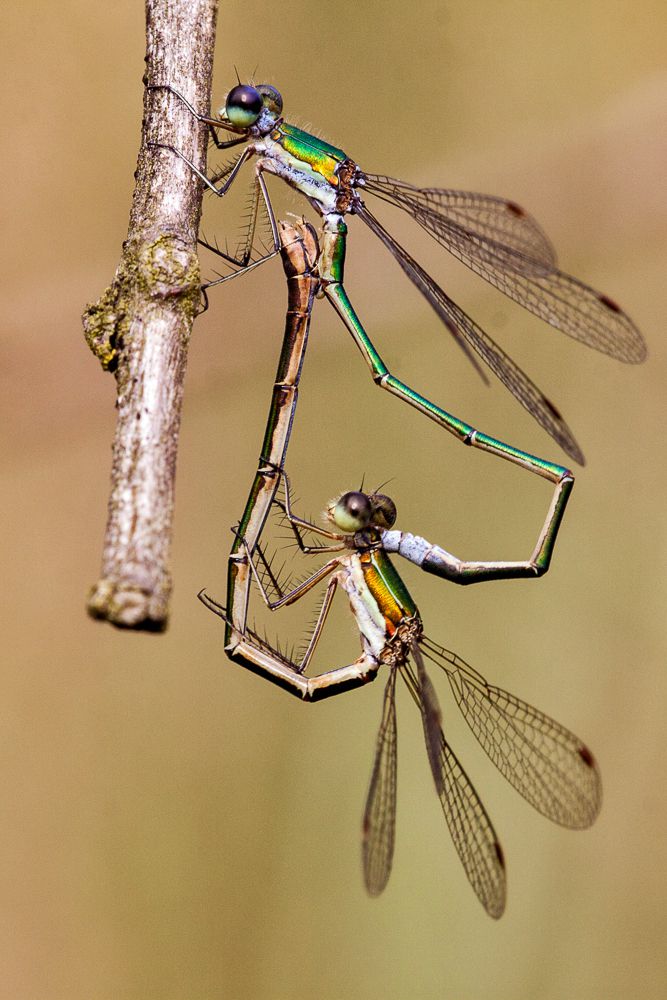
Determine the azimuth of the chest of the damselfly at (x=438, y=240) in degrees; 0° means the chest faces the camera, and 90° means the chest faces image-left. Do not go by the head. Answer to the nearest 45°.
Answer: approximately 90°
